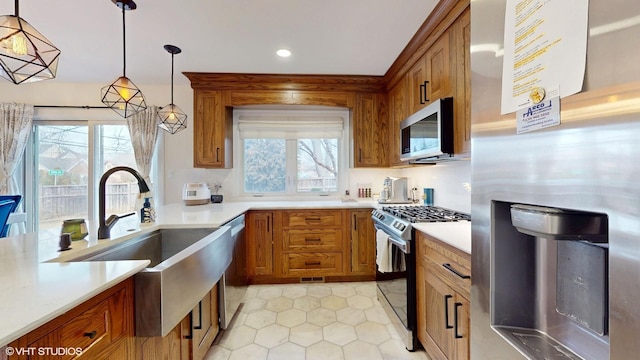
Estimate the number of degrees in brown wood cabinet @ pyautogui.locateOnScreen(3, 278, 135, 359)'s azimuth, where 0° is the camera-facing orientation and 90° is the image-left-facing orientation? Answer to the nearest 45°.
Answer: approximately 315°

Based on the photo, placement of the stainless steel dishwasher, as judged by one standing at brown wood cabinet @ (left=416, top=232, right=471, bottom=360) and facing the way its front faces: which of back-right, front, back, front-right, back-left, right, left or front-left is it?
front-right

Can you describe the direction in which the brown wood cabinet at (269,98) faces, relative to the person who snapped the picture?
facing the viewer

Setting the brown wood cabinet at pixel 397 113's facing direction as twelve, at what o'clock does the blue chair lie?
The blue chair is roughly at 11 o'clock from the brown wood cabinet.

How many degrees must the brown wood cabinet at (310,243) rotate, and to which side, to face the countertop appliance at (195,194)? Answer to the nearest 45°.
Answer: approximately 90° to its right

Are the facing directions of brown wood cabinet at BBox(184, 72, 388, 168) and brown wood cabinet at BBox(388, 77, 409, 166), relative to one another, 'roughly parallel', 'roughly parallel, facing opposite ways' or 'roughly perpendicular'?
roughly perpendicular

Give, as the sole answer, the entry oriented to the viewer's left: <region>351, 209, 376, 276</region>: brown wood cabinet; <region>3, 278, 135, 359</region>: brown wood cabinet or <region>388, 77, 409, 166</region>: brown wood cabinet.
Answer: <region>388, 77, 409, 166</region>: brown wood cabinet

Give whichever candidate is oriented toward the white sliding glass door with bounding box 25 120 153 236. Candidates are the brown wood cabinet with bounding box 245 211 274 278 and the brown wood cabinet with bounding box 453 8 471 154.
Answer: the brown wood cabinet with bounding box 453 8 471 154

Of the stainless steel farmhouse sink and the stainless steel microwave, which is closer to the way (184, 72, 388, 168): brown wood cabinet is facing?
the stainless steel farmhouse sink

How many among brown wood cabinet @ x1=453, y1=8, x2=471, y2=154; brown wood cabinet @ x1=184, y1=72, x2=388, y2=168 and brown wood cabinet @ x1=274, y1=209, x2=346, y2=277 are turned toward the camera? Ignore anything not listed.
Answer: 2

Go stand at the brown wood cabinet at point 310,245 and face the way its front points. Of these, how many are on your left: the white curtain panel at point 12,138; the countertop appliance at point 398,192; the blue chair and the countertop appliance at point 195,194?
1

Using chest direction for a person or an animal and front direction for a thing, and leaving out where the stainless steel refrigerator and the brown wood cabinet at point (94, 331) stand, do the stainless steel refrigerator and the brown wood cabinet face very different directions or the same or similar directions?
very different directions

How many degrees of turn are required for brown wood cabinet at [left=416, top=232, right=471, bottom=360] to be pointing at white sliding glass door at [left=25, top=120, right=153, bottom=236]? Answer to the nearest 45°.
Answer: approximately 45° to its right
